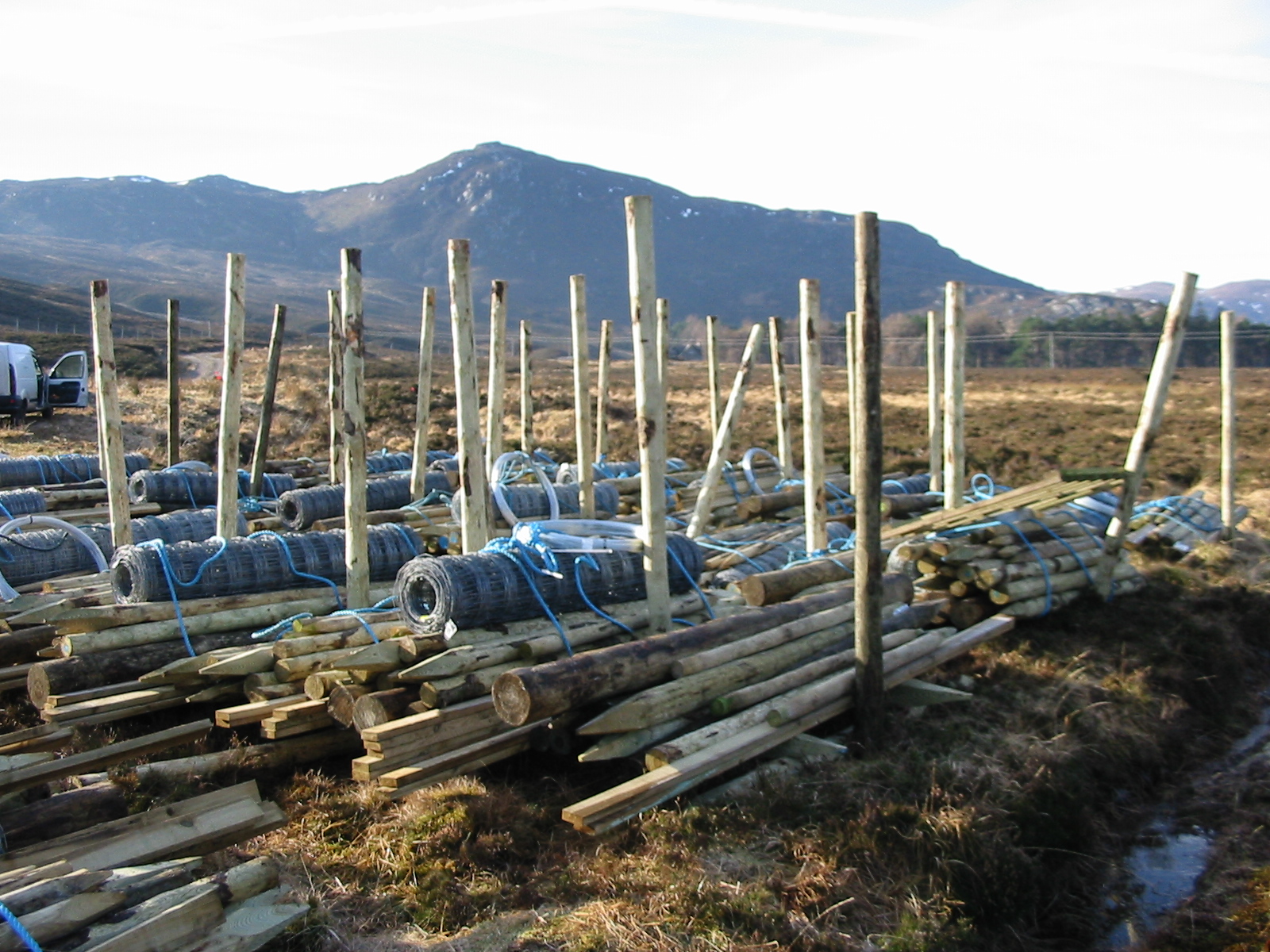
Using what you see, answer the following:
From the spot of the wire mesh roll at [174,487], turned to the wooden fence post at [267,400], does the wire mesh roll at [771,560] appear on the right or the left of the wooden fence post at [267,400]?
right

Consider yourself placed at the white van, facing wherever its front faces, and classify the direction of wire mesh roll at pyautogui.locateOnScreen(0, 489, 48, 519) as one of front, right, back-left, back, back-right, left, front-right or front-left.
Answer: back-right

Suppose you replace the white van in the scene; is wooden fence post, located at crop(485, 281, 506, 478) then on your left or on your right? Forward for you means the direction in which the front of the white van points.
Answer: on your right

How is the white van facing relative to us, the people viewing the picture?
facing away from the viewer and to the right of the viewer

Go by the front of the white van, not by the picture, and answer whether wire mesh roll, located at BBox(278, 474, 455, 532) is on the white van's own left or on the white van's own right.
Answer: on the white van's own right

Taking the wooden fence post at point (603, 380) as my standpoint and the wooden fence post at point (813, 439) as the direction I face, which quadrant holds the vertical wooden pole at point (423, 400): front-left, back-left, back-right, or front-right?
front-right
